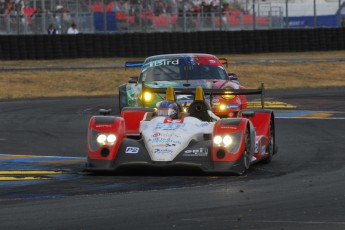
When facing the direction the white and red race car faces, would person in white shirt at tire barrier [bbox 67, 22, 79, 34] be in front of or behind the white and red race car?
behind

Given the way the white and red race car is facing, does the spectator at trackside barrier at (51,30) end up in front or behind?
behind

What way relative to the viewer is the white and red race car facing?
toward the camera

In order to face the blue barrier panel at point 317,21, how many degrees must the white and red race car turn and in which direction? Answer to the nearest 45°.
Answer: approximately 180°

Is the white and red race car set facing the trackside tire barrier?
no

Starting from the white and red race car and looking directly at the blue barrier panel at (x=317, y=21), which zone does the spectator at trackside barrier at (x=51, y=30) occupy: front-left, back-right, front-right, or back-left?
front-left

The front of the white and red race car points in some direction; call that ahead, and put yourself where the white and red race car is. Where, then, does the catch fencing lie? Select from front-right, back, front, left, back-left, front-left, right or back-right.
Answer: back

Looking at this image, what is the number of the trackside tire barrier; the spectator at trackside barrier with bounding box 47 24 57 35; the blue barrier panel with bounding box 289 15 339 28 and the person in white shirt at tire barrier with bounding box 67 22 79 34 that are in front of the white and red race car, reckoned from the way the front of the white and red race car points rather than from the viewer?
0
